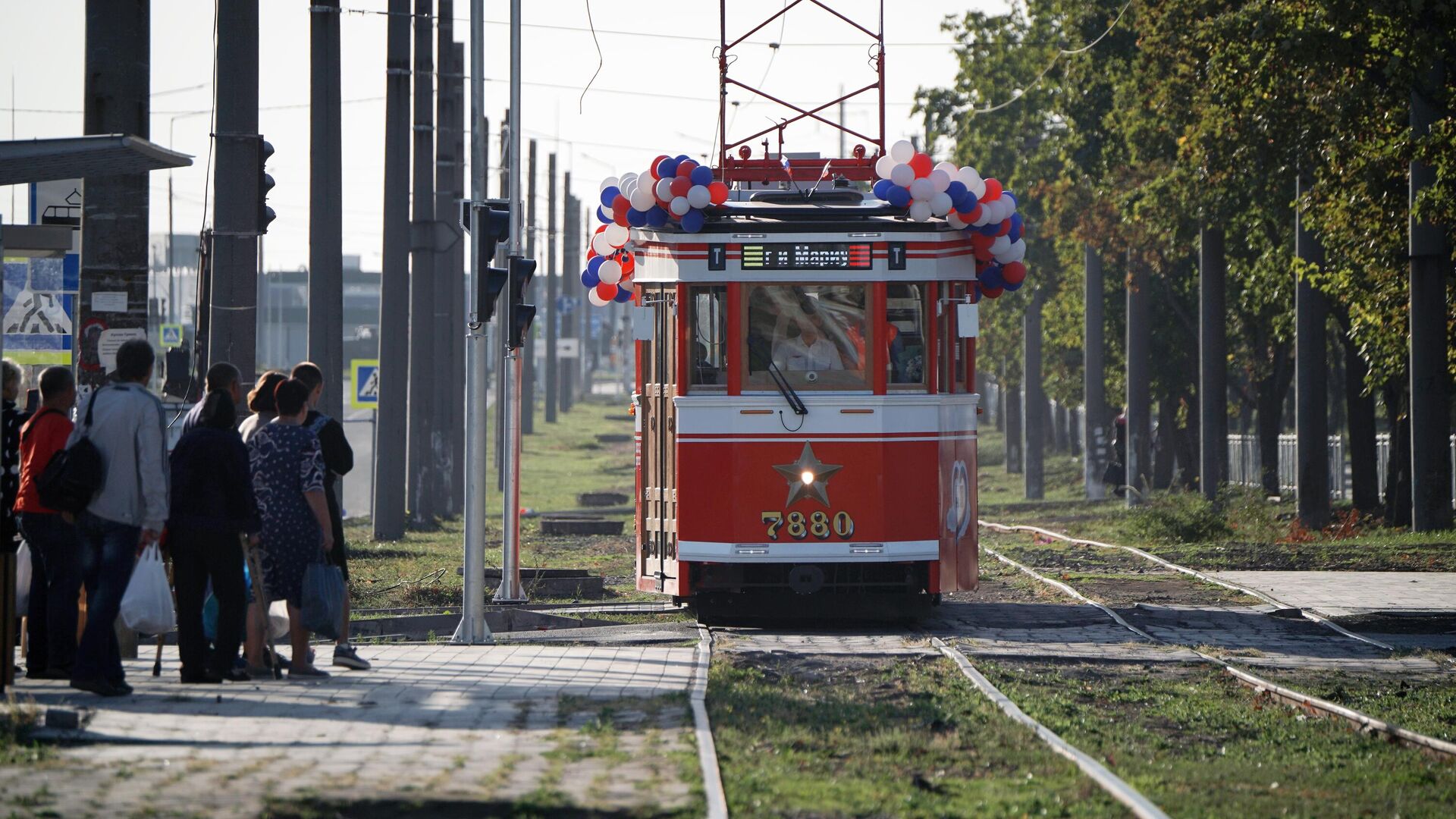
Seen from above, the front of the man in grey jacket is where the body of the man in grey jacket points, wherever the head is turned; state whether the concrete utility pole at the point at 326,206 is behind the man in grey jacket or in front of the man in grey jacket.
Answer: in front

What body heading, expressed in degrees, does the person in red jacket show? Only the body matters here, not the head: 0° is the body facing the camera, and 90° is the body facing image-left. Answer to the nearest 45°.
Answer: approximately 225°

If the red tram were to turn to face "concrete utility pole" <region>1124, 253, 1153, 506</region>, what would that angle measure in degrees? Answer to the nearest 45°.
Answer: approximately 180°

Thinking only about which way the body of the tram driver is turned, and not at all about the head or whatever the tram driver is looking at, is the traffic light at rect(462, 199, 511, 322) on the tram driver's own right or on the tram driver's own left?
on the tram driver's own right

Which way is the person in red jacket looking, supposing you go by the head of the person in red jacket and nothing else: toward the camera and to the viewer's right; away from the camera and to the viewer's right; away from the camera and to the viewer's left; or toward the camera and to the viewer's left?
away from the camera and to the viewer's right

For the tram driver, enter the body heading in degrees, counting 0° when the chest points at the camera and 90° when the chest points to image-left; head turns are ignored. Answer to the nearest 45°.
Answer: approximately 0°

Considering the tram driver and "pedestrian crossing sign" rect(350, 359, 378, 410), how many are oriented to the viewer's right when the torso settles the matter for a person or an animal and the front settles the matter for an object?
0

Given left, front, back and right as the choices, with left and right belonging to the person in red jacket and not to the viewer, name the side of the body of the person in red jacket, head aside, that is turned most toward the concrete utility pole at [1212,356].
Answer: front

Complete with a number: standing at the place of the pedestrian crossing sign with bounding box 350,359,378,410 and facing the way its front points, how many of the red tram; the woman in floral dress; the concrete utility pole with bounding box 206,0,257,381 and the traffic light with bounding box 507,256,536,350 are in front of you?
4

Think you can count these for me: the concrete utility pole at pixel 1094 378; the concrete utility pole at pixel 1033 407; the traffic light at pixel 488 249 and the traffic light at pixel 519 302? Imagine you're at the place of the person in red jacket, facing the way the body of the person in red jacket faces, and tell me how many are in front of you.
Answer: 4

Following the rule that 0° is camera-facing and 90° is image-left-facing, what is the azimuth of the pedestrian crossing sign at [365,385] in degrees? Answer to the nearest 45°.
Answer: approximately 0°

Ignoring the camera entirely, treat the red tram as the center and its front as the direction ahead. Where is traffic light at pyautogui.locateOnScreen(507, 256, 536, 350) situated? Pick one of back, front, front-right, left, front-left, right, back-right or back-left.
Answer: right
